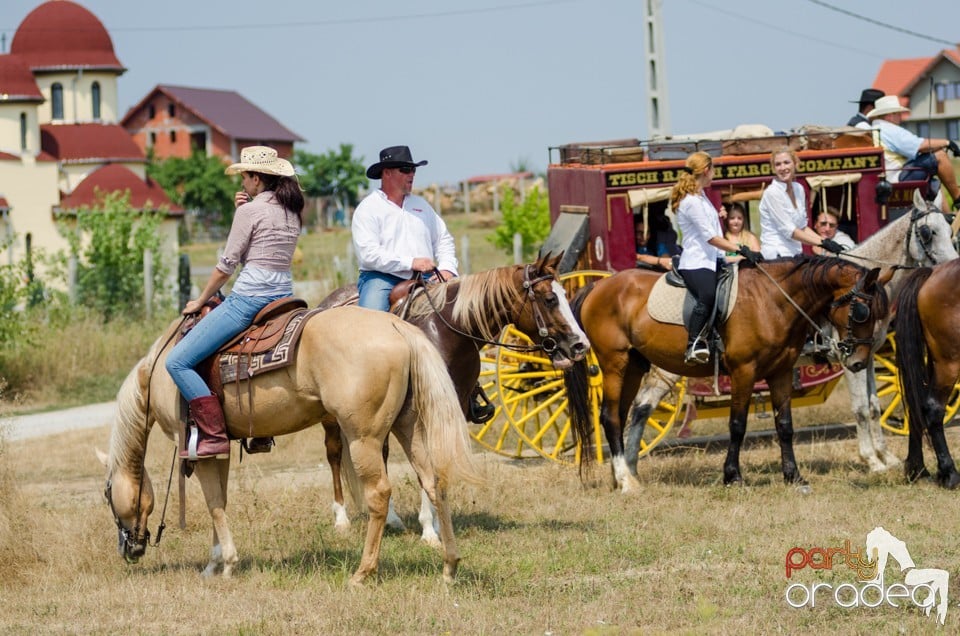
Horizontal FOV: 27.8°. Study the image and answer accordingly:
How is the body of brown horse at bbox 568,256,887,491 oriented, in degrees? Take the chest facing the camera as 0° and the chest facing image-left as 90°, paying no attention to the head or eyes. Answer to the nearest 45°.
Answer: approximately 270°

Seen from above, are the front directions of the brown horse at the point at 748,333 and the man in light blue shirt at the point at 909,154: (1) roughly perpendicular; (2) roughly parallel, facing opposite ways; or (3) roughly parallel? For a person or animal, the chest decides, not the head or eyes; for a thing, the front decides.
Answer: roughly parallel

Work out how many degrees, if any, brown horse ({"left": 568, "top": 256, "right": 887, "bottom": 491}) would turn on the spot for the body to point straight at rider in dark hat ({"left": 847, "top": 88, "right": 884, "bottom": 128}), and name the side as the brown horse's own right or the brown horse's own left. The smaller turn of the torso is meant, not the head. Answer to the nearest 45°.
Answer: approximately 90° to the brown horse's own left

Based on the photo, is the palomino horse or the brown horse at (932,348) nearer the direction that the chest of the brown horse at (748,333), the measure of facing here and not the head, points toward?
the brown horse

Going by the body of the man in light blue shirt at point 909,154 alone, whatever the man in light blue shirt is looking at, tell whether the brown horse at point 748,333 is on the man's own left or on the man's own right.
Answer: on the man's own right

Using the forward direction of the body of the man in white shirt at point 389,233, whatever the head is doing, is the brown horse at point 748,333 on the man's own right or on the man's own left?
on the man's own left

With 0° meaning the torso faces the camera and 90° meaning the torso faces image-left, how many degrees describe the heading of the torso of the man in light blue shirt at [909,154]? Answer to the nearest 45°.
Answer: approximately 270°

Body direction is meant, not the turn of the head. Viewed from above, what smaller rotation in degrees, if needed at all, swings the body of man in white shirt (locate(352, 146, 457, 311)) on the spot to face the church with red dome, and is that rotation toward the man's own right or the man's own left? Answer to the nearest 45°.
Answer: approximately 135° to the man's own left

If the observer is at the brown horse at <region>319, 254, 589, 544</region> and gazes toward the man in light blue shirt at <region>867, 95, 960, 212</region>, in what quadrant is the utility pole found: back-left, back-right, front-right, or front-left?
front-left

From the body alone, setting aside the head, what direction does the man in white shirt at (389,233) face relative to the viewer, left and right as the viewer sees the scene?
facing the viewer and to the right of the viewer

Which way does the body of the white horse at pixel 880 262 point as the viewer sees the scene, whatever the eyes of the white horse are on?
to the viewer's right

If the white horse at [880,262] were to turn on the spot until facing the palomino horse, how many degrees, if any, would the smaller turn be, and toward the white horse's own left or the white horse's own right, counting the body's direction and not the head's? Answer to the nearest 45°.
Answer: approximately 135° to the white horse's own right
